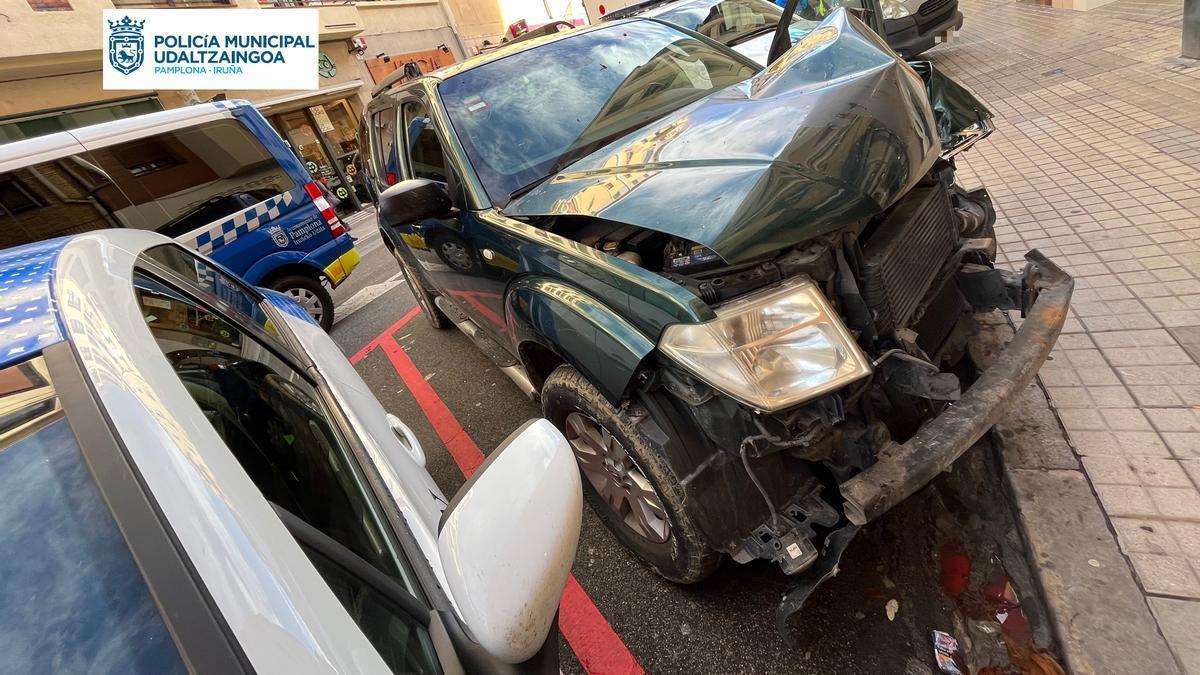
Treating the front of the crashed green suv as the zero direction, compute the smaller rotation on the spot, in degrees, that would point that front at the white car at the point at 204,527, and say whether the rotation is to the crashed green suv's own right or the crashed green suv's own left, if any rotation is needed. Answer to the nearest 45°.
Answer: approximately 90° to the crashed green suv's own right

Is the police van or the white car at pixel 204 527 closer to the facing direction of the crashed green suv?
the white car

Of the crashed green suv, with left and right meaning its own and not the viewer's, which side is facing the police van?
back

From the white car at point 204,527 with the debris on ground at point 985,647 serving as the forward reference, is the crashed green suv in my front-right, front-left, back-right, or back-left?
front-left

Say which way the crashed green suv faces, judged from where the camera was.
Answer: facing the viewer and to the right of the viewer
